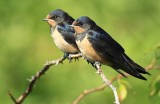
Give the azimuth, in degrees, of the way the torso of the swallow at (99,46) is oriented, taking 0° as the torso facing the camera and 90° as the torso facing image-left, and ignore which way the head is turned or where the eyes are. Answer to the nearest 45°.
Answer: approximately 90°

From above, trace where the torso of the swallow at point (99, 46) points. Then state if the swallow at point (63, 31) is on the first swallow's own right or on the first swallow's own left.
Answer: on the first swallow's own right
